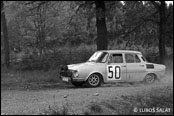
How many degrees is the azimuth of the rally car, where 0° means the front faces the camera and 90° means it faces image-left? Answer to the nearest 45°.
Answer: approximately 45°
